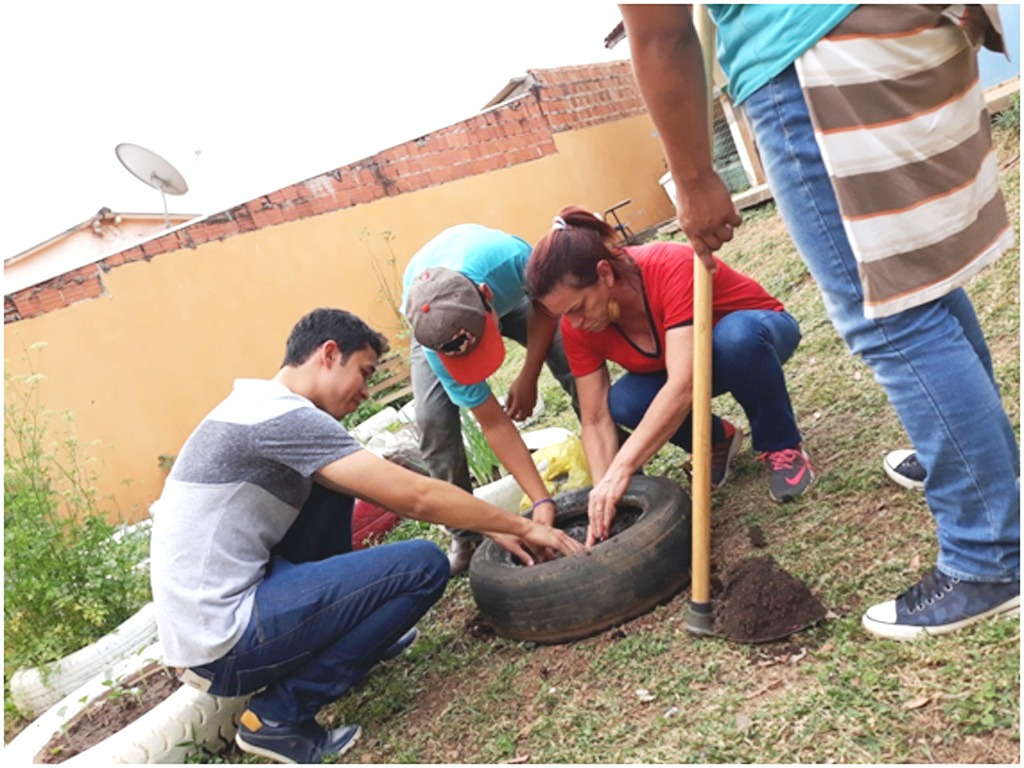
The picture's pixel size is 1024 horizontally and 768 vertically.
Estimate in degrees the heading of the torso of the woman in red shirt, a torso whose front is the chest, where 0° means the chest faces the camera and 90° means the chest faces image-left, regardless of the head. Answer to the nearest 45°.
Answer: approximately 45°

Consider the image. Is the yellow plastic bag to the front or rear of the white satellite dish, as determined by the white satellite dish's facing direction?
to the front

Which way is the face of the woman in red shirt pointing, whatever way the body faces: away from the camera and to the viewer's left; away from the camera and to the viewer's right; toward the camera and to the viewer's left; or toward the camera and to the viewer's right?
toward the camera and to the viewer's left

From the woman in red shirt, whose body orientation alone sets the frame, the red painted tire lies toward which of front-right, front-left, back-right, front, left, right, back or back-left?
right

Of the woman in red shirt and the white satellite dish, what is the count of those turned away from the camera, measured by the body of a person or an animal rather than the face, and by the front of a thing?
0

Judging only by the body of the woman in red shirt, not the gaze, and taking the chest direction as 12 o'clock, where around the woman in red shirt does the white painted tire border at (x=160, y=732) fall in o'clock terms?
The white painted tire border is roughly at 1 o'clock from the woman in red shirt.

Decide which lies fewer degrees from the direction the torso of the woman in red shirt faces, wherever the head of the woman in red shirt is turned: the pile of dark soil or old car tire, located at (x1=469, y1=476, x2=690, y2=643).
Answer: the old car tire

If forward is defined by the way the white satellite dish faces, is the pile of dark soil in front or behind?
in front

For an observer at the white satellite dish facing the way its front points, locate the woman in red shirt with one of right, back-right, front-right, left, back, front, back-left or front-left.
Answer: front-right

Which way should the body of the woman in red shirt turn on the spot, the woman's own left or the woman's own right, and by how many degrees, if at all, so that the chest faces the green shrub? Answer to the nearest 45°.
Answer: approximately 45° to the woman's own right

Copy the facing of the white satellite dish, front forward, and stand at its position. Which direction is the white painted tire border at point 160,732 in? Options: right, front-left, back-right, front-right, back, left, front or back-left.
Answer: front-right

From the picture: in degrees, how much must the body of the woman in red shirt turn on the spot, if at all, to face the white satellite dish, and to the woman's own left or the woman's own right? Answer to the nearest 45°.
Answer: approximately 90° to the woman's own right
